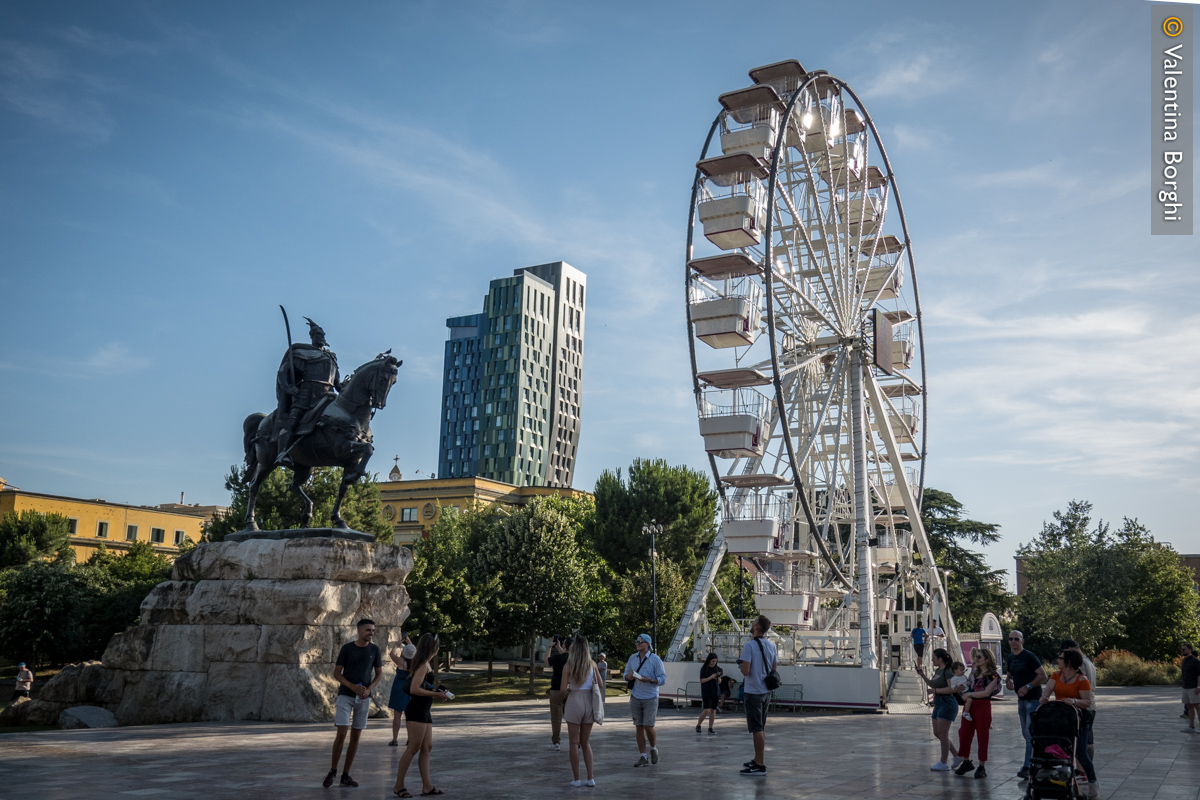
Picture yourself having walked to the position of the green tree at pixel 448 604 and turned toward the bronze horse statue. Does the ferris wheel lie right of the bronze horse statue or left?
left

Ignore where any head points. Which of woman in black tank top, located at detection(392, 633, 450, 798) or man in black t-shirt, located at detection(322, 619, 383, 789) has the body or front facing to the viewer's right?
the woman in black tank top

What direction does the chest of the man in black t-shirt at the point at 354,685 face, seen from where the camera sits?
toward the camera

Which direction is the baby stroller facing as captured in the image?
toward the camera

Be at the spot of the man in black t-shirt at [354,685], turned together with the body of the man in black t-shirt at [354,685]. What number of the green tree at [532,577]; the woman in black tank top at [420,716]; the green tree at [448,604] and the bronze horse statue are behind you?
3

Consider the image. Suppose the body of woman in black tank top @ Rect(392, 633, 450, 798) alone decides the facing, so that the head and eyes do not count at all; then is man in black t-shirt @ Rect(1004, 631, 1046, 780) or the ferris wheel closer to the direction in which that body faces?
the man in black t-shirt

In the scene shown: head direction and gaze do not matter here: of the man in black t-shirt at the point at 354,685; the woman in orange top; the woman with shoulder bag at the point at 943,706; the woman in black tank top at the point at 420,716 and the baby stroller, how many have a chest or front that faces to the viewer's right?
1

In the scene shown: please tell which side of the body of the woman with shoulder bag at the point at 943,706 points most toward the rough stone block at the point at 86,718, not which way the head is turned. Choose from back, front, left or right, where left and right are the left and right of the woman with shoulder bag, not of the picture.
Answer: front

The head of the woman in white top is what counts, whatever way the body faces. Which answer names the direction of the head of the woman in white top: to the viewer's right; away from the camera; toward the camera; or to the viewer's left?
away from the camera

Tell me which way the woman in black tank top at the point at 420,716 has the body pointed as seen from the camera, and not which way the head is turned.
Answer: to the viewer's right

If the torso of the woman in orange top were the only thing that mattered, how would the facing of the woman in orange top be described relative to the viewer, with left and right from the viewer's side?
facing the viewer and to the left of the viewer

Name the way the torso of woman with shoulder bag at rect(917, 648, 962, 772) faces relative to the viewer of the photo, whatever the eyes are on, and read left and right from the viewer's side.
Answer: facing to the left of the viewer
